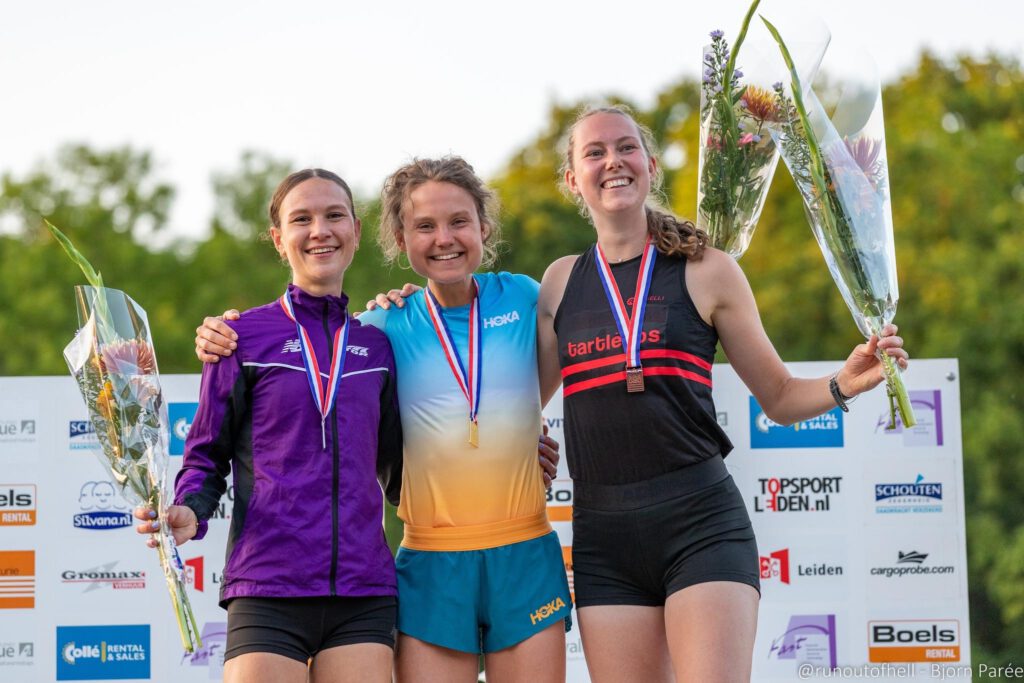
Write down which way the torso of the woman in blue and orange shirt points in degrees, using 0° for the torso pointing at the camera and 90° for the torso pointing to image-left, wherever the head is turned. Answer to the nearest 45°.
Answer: approximately 0°

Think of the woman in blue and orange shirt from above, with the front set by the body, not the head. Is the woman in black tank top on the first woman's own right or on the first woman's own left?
on the first woman's own left

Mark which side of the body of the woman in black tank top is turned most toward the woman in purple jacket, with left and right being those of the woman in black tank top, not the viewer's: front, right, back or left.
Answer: right

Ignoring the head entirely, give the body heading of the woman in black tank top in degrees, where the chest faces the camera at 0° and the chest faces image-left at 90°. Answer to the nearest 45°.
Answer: approximately 0°

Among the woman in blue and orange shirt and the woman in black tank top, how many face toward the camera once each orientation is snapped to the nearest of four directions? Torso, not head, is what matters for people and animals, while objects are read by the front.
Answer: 2

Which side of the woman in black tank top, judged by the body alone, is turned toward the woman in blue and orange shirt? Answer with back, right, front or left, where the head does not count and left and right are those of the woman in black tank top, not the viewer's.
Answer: right
